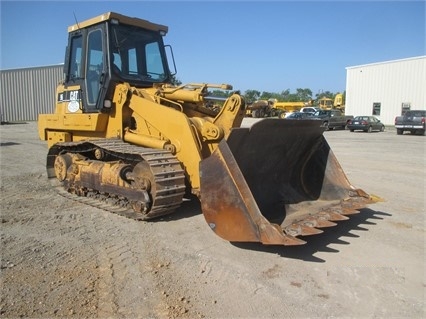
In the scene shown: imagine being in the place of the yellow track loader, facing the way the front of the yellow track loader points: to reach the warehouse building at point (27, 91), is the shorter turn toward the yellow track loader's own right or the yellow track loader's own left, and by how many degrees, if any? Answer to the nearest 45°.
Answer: approximately 180°

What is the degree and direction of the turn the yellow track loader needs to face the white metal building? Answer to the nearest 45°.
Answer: approximately 90° to its left

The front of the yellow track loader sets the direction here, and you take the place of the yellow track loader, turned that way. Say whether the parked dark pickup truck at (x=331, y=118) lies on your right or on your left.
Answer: on your left

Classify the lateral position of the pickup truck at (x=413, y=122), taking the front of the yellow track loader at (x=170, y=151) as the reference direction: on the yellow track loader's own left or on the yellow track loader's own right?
on the yellow track loader's own left
